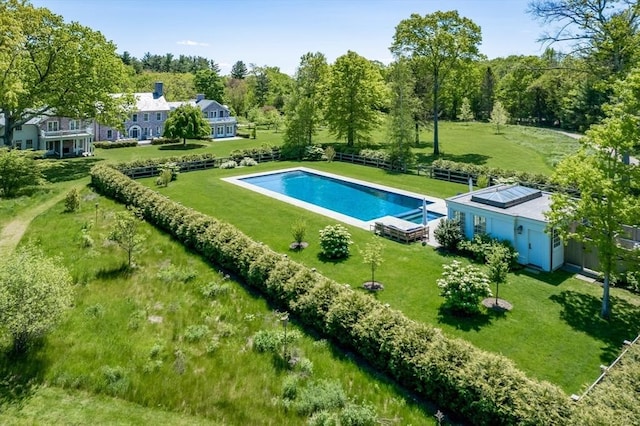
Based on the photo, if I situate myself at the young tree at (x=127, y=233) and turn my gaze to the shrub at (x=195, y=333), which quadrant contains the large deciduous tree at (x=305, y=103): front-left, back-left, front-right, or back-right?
back-left

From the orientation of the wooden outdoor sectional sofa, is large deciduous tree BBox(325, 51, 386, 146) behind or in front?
in front

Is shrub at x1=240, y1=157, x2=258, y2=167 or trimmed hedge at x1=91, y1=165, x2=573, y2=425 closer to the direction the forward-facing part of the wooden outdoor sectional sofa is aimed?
the shrub

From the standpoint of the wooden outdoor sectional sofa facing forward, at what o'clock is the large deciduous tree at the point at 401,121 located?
The large deciduous tree is roughly at 12 o'clock from the wooden outdoor sectional sofa.

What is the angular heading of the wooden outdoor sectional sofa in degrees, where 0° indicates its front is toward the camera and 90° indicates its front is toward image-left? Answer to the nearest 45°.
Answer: approximately 180°

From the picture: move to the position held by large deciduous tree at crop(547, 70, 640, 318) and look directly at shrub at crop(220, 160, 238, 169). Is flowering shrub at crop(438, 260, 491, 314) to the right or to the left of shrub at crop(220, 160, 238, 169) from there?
left

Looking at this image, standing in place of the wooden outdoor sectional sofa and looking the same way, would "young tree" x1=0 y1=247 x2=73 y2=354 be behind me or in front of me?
behind

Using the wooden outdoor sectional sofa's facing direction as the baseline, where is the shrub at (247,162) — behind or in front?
in front
